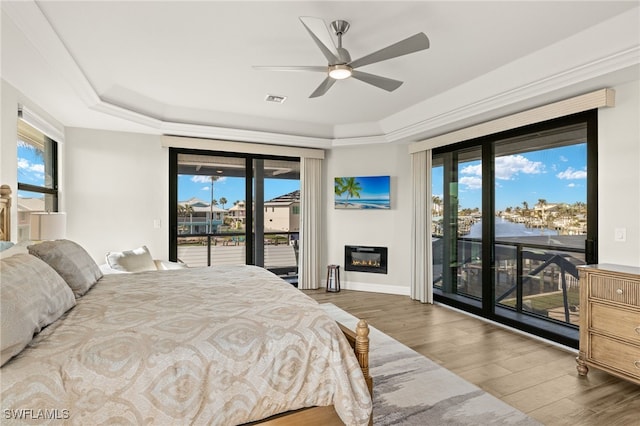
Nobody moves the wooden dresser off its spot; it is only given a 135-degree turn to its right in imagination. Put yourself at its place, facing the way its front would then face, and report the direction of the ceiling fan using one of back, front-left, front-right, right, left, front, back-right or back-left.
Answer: back-left

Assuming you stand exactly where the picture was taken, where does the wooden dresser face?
facing the viewer and to the left of the viewer

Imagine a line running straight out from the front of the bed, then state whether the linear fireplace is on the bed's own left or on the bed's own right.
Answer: on the bed's own left

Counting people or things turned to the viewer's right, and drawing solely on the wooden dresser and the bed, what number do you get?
1

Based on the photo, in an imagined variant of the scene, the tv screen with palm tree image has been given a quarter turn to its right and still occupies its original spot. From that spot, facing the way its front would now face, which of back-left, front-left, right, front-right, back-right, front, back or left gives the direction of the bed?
left

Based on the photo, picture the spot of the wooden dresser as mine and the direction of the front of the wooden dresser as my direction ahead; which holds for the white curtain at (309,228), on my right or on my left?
on my right

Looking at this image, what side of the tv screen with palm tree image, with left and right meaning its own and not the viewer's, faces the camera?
front

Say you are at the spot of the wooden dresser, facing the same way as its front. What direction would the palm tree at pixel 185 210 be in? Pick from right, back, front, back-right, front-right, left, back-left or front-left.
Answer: front-right

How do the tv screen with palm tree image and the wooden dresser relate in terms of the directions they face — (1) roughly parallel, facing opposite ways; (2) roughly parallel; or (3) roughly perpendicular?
roughly perpendicular

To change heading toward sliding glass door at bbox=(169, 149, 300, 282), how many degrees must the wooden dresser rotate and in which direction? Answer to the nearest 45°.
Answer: approximately 45° to its right

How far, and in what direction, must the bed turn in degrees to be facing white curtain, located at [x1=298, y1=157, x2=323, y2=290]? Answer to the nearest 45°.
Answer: approximately 45° to its left

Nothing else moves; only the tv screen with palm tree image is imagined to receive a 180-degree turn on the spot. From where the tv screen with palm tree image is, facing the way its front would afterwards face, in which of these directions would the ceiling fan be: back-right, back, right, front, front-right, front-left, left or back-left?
back

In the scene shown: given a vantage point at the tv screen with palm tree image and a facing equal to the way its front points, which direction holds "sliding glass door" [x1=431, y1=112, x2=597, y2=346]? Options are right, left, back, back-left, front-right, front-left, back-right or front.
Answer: front-left

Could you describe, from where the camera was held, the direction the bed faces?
facing to the right of the viewer

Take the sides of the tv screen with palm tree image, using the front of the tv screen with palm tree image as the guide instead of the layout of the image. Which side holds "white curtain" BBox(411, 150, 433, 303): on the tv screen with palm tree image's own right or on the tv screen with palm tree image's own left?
on the tv screen with palm tree image's own left

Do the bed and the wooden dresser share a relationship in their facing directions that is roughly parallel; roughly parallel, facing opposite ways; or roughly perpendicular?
roughly parallel, facing opposite ways

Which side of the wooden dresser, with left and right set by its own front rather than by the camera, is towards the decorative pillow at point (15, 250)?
front

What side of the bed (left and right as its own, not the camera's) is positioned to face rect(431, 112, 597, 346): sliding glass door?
front
